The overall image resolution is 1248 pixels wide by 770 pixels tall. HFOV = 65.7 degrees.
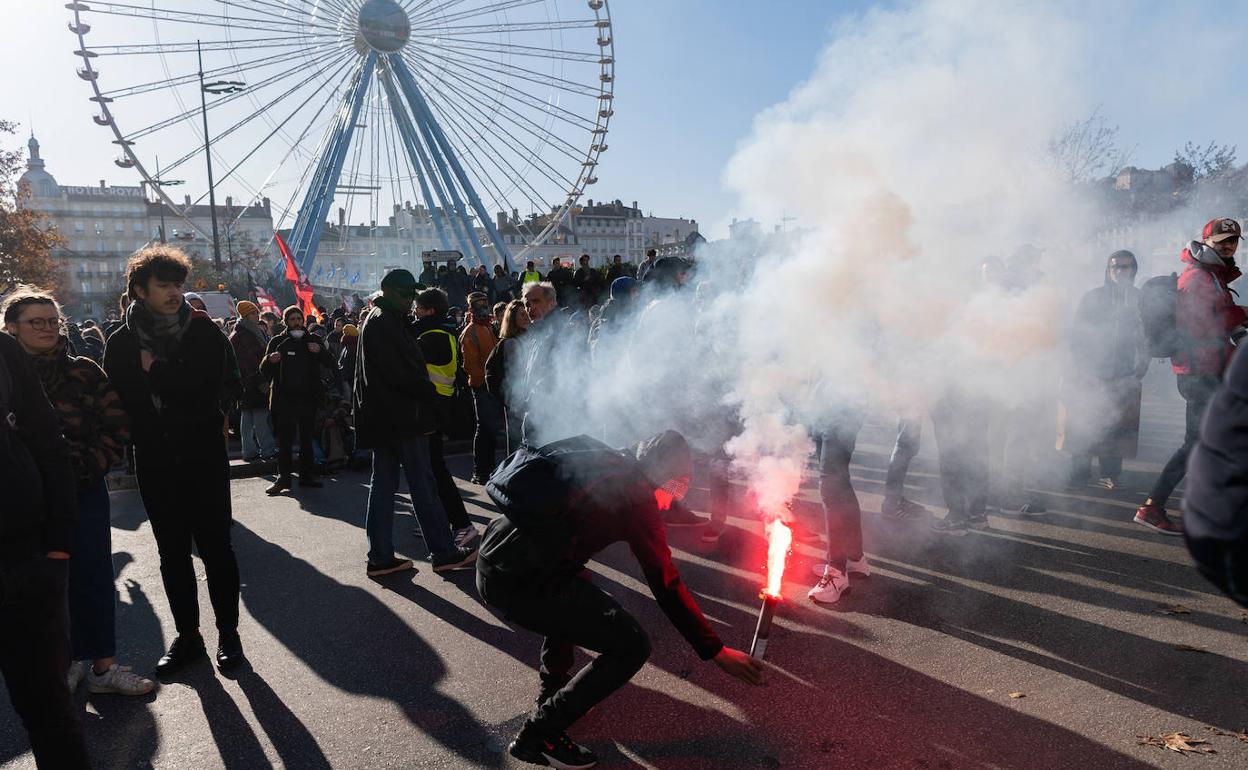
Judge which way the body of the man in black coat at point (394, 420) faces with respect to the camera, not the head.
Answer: to the viewer's right

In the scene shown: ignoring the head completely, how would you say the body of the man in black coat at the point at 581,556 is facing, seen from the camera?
to the viewer's right

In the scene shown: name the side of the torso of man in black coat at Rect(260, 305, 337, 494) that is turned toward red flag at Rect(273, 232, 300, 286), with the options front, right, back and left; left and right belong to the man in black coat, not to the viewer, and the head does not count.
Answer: back

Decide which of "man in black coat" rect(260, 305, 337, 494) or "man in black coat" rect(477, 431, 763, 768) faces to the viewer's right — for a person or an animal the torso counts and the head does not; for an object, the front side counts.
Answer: "man in black coat" rect(477, 431, 763, 768)

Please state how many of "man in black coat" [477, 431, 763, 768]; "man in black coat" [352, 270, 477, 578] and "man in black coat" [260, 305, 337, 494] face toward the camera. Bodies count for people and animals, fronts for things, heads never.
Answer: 1

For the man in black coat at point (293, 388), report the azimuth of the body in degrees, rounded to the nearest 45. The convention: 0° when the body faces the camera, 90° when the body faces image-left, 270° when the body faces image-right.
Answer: approximately 0°

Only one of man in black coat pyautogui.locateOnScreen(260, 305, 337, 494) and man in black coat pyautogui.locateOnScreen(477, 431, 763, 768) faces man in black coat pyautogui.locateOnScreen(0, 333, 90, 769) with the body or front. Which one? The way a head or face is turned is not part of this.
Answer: man in black coat pyautogui.locateOnScreen(260, 305, 337, 494)

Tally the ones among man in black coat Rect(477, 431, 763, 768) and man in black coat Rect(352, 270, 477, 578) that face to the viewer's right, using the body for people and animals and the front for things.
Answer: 2

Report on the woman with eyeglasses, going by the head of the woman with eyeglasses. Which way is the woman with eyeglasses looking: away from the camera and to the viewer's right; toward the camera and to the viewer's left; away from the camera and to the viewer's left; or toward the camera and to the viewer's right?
toward the camera and to the viewer's right

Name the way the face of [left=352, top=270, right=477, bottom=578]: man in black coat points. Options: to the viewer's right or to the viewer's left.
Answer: to the viewer's right
